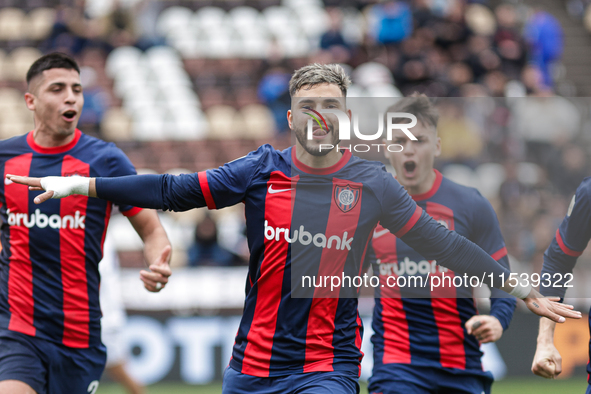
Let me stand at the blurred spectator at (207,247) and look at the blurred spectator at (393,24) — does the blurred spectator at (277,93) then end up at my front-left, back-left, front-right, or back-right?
front-left

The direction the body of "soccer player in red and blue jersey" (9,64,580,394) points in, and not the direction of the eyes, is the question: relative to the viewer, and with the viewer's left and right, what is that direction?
facing the viewer

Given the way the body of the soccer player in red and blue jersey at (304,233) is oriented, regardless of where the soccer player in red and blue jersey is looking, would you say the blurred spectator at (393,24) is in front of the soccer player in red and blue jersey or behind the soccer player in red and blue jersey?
behind

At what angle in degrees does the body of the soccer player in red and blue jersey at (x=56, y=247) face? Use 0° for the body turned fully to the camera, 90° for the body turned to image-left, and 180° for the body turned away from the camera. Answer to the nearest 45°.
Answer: approximately 315°

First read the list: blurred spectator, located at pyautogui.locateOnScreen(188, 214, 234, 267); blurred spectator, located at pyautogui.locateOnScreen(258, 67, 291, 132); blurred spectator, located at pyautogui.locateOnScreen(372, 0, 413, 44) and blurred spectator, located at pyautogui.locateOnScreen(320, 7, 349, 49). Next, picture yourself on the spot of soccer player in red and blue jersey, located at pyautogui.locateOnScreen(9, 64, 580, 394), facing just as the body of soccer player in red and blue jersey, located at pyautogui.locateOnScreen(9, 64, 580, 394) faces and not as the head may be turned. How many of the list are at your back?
4

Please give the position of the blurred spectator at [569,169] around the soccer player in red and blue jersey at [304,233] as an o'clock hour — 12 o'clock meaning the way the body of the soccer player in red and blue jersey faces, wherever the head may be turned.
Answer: The blurred spectator is roughly at 7 o'clock from the soccer player in red and blue jersey.

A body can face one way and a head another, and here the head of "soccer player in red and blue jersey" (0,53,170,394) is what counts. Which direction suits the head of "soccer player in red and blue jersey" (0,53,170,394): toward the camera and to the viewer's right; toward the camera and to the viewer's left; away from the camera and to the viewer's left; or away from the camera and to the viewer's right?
toward the camera and to the viewer's right

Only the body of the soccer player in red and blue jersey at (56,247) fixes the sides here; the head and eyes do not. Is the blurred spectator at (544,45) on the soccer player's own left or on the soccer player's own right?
on the soccer player's own left

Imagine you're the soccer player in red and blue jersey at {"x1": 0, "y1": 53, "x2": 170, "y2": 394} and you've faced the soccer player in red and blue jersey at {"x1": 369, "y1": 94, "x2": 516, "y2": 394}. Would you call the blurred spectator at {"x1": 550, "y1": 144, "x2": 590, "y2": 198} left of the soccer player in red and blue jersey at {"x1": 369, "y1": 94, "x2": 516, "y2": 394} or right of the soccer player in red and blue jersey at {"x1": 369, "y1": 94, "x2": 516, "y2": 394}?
left

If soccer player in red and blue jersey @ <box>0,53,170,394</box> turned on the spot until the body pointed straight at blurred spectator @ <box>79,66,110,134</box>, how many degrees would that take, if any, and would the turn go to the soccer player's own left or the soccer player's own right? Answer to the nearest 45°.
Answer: approximately 135° to the soccer player's own left

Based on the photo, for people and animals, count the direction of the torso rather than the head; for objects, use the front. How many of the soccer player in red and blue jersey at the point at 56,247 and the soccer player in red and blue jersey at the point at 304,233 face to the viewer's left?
0

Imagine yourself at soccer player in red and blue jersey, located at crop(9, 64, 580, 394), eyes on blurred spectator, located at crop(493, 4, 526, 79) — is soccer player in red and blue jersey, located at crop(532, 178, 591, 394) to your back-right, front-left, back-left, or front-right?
front-right
